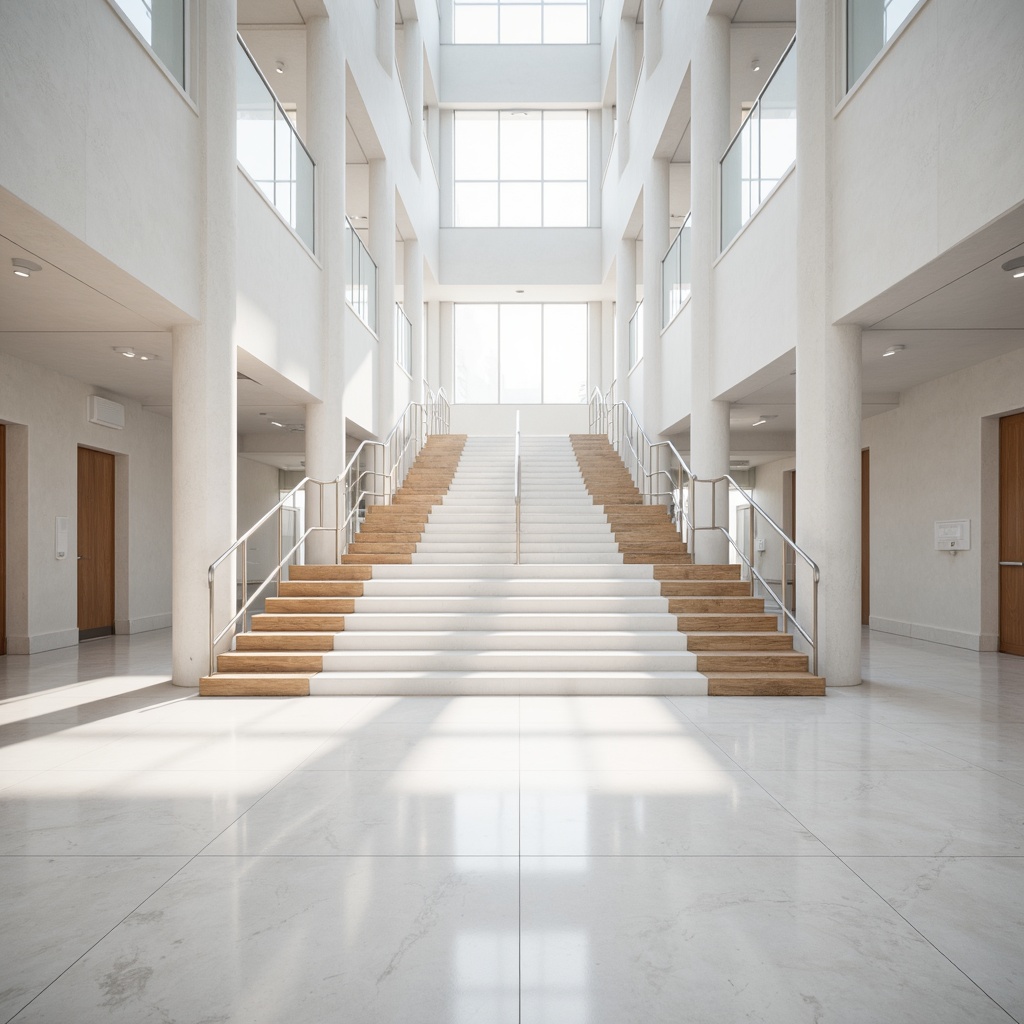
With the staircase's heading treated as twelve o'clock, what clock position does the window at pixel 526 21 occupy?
The window is roughly at 6 o'clock from the staircase.

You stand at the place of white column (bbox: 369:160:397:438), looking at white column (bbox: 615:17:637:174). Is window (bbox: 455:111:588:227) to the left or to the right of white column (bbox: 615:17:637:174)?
left

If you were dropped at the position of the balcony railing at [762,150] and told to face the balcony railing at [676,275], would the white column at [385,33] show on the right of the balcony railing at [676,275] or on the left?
left

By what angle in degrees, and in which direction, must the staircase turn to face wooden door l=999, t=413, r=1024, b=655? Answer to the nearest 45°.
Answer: approximately 90° to its left

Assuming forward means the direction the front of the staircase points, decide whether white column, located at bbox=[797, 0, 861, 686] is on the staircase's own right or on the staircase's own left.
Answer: on the staircase's own left

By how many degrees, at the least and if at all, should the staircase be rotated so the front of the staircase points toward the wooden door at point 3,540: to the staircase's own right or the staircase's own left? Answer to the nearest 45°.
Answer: approximately 90° to the staircase's own right

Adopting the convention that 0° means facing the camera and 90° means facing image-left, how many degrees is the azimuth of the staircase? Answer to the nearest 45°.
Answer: approximately 0°

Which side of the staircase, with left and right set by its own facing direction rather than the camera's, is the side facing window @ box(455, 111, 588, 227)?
back

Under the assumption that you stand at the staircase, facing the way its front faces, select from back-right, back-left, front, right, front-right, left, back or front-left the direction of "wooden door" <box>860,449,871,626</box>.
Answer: back-left

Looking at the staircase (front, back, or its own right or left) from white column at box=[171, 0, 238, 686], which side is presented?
right
